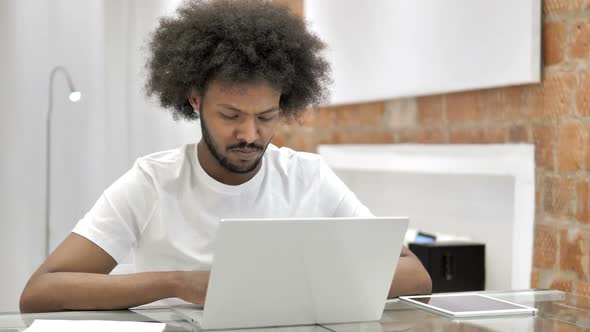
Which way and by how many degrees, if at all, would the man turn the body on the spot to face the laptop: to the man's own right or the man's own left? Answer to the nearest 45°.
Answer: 0° — they already face it

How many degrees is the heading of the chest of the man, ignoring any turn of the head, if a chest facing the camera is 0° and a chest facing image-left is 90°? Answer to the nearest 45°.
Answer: approximately 0°

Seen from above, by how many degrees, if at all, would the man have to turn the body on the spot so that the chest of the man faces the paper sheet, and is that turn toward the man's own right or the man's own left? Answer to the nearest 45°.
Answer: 0° — they already face it

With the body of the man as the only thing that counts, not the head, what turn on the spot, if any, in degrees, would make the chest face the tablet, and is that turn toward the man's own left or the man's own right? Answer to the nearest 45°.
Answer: approximately 45° to the man's own left
